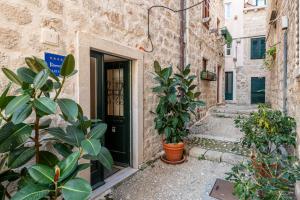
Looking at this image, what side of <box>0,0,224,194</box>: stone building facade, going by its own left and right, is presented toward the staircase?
left

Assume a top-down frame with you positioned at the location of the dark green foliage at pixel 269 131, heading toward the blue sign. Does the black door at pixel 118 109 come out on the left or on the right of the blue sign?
right

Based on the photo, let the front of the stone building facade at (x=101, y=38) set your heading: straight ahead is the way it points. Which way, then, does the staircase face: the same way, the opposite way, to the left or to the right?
to the right

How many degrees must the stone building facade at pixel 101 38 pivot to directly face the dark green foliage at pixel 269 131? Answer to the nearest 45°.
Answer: approximately 45° to its left

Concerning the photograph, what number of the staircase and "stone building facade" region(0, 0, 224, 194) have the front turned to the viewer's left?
0

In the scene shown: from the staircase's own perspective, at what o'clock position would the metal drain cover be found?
The metal drain cover is roughly at 12 o'clock from the staircase.

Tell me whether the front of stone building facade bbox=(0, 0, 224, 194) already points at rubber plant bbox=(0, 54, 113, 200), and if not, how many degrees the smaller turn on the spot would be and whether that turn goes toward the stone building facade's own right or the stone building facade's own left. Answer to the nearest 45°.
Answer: approximately 45° to the stone building facade's own right

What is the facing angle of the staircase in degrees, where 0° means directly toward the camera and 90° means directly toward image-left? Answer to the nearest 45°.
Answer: approximately 0°

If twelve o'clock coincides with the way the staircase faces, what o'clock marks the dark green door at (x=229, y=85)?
The dark green door is roughly at 6 o'clock from the staircase.

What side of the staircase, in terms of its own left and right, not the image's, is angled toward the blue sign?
front

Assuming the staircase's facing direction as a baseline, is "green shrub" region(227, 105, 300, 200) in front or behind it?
in front

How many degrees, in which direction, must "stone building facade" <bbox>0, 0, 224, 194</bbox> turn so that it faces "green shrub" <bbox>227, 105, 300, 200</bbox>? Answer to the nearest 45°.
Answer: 0° — it already faces it

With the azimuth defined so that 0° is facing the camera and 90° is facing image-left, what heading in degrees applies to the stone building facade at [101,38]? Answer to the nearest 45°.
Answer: approximately 315°

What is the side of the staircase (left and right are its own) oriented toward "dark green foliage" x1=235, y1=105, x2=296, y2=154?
left
